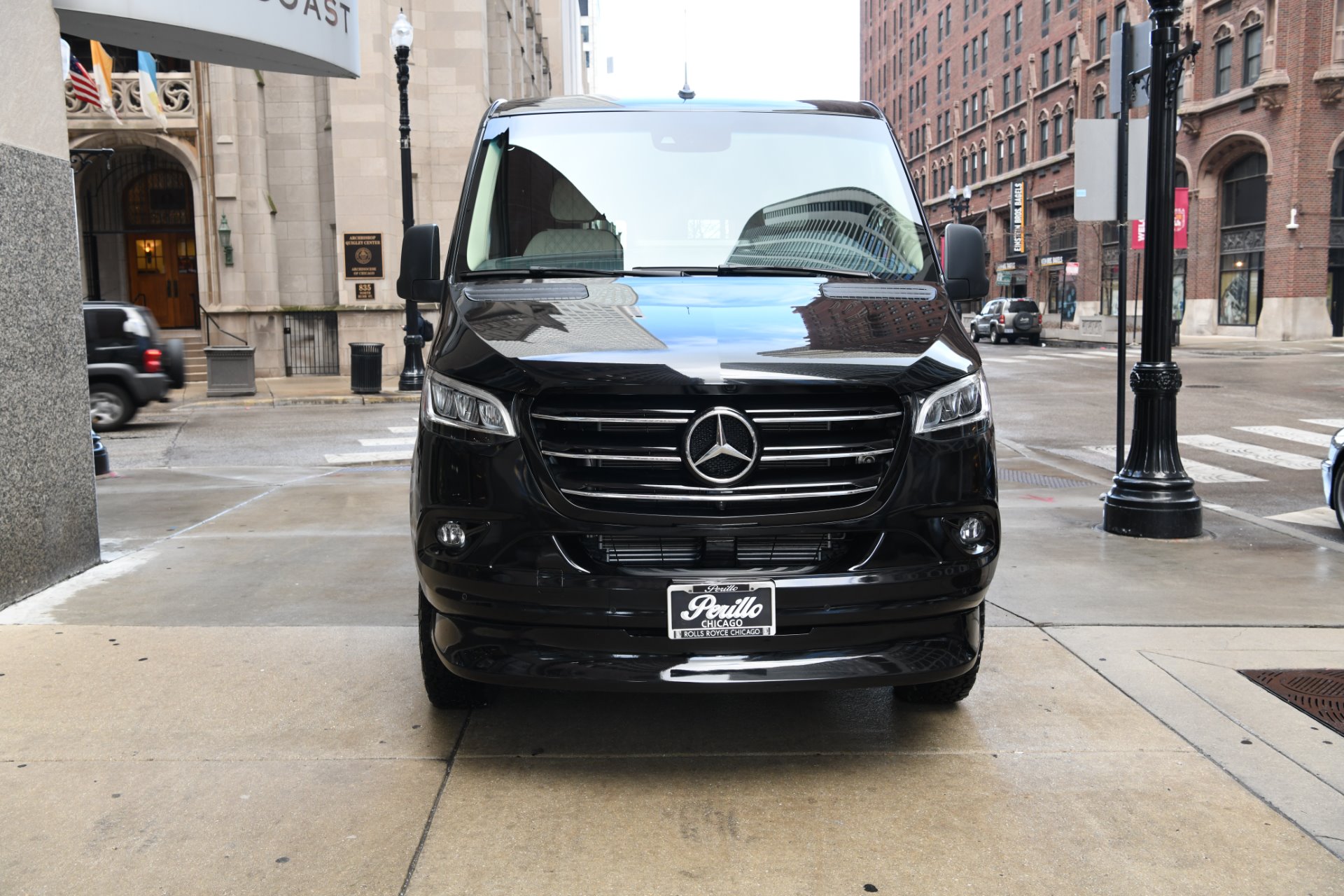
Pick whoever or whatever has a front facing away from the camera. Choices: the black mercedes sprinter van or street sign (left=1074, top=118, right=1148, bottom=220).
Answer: the street sign

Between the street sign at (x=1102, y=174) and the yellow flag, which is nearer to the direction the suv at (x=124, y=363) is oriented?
the yellow flag

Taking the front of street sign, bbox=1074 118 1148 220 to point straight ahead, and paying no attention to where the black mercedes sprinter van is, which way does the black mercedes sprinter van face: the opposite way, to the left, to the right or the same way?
the opposite way

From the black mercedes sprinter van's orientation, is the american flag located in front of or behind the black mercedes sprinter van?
behind

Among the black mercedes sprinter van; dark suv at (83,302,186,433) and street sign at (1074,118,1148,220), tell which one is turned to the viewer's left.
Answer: the dark suv

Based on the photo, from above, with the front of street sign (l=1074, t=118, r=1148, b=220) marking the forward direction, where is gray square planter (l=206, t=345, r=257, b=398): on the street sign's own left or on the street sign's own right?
on the street sign's own left

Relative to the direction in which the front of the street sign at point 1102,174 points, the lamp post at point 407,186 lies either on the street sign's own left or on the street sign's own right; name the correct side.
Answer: on the street sign's own left

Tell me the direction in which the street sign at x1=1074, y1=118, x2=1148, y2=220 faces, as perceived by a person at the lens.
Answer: facing away from the viewer

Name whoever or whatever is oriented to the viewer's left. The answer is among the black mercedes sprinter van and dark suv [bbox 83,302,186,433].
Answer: the dark suv

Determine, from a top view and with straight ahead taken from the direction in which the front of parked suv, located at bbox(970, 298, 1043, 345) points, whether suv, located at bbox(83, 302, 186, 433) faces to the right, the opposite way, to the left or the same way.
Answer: to the left

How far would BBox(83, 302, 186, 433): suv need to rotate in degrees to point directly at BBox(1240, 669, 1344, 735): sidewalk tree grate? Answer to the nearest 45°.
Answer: approximately 90° to its left

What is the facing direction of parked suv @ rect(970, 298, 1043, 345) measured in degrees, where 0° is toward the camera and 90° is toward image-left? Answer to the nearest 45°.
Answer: approximately 135°

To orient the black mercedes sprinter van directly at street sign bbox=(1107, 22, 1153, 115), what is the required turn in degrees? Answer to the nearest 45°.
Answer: approximately 135° to its left

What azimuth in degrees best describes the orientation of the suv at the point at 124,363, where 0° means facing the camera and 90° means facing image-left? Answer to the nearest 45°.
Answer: approximately 90°
